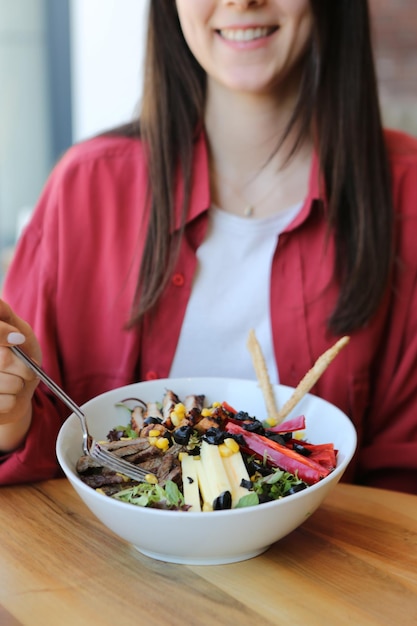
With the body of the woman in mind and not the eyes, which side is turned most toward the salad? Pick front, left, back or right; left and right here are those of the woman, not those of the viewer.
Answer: front

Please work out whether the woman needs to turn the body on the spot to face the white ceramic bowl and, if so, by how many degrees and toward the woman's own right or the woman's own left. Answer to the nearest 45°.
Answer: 0° — they already face it

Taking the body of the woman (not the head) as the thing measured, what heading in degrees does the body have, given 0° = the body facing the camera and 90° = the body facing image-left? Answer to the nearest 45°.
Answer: approximately 0°

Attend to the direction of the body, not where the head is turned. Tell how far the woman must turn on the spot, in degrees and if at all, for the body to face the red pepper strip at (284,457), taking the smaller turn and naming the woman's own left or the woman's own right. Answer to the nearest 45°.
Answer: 0° — they already face it

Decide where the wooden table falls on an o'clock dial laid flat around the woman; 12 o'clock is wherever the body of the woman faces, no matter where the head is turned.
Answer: The wooden table is roughly at 12 o'clock from the woman.

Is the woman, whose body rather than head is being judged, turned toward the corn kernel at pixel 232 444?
yes
